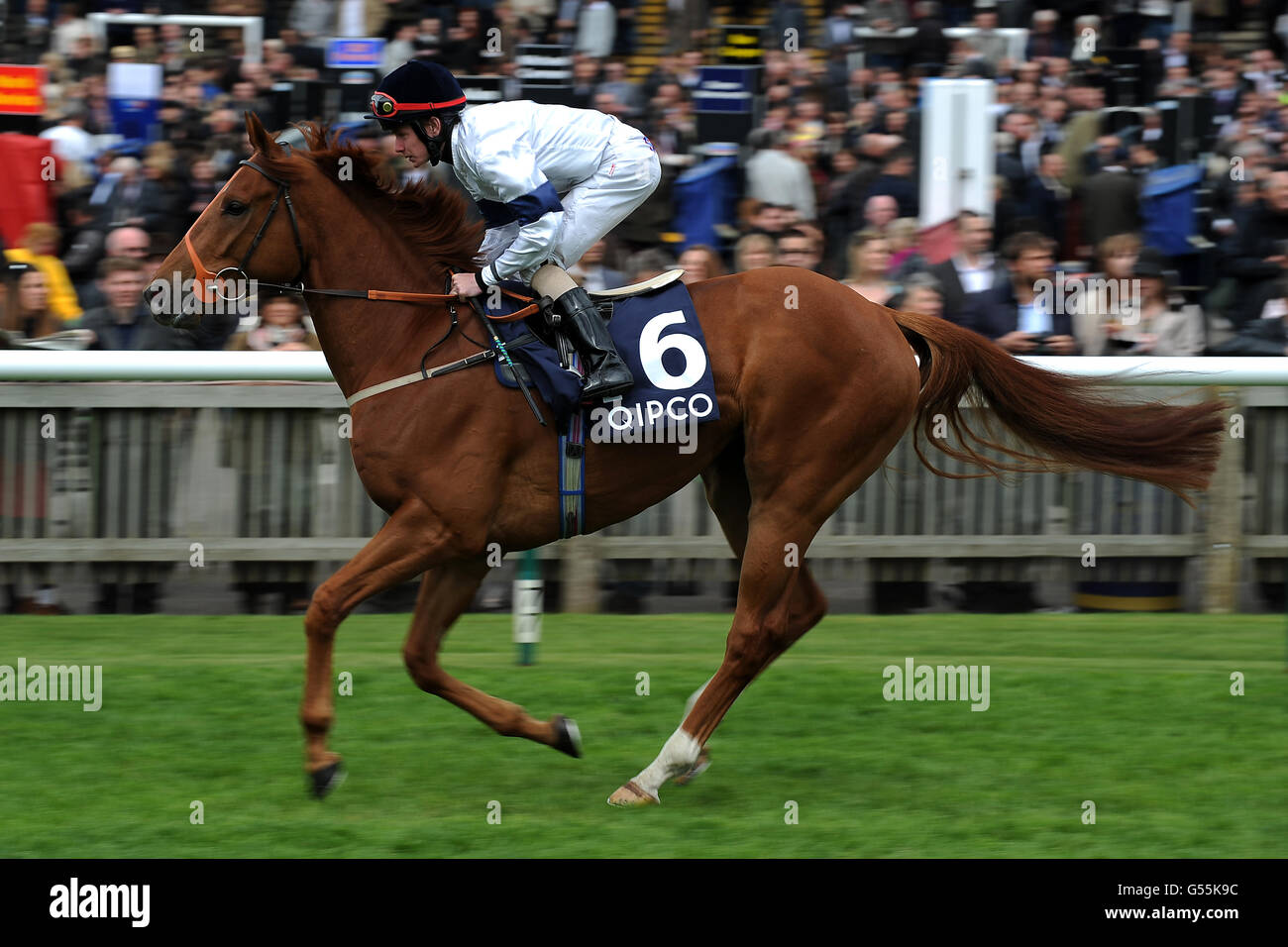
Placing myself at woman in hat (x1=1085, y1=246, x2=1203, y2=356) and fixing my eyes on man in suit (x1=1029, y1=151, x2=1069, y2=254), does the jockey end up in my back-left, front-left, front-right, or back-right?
back-left

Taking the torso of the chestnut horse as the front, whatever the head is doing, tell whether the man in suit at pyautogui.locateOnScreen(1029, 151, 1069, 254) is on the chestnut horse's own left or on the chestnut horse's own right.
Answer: on the chestnut horse's own right

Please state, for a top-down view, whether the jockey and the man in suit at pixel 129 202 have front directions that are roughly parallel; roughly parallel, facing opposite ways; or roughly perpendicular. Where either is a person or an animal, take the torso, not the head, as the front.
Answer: roughly perpendicular

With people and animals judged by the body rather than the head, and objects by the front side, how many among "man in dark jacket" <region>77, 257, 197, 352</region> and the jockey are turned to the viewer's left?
1

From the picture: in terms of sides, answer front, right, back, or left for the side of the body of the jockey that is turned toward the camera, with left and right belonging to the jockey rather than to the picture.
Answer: left

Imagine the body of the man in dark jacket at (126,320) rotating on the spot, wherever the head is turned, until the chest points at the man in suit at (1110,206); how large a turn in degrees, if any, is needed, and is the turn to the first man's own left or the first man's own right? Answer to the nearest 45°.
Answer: approximately 90° to the first man's own left

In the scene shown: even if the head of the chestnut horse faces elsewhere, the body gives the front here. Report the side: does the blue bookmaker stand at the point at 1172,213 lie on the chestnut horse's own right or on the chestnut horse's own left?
on the chestnut horse's own right

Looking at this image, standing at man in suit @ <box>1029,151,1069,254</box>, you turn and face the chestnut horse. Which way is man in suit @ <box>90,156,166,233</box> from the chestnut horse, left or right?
right

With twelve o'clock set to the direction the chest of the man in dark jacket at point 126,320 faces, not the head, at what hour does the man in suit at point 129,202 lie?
the man in suit at point 129,202 is roughly at 6 o'clock from the man in dark jacket at point 126,320.

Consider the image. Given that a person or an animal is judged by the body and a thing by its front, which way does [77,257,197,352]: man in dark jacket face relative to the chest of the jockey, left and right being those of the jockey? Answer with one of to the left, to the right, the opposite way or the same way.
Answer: to the left

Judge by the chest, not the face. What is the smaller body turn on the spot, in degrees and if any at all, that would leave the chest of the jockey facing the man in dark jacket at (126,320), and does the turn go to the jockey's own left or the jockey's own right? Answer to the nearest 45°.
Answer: approximately 45° to the jockey's own right

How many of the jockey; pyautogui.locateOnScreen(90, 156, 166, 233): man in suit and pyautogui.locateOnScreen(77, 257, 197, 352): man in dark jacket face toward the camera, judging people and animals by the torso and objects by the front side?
2

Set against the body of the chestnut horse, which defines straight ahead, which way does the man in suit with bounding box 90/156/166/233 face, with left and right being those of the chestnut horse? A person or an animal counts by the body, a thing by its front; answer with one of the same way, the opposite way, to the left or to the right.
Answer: to the left

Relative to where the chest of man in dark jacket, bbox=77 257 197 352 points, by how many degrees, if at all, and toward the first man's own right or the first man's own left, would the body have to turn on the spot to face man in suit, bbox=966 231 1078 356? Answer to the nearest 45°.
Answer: approximately 90° to the first man's own left

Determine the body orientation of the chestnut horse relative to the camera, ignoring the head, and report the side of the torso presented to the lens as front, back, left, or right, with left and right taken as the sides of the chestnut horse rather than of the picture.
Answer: left
